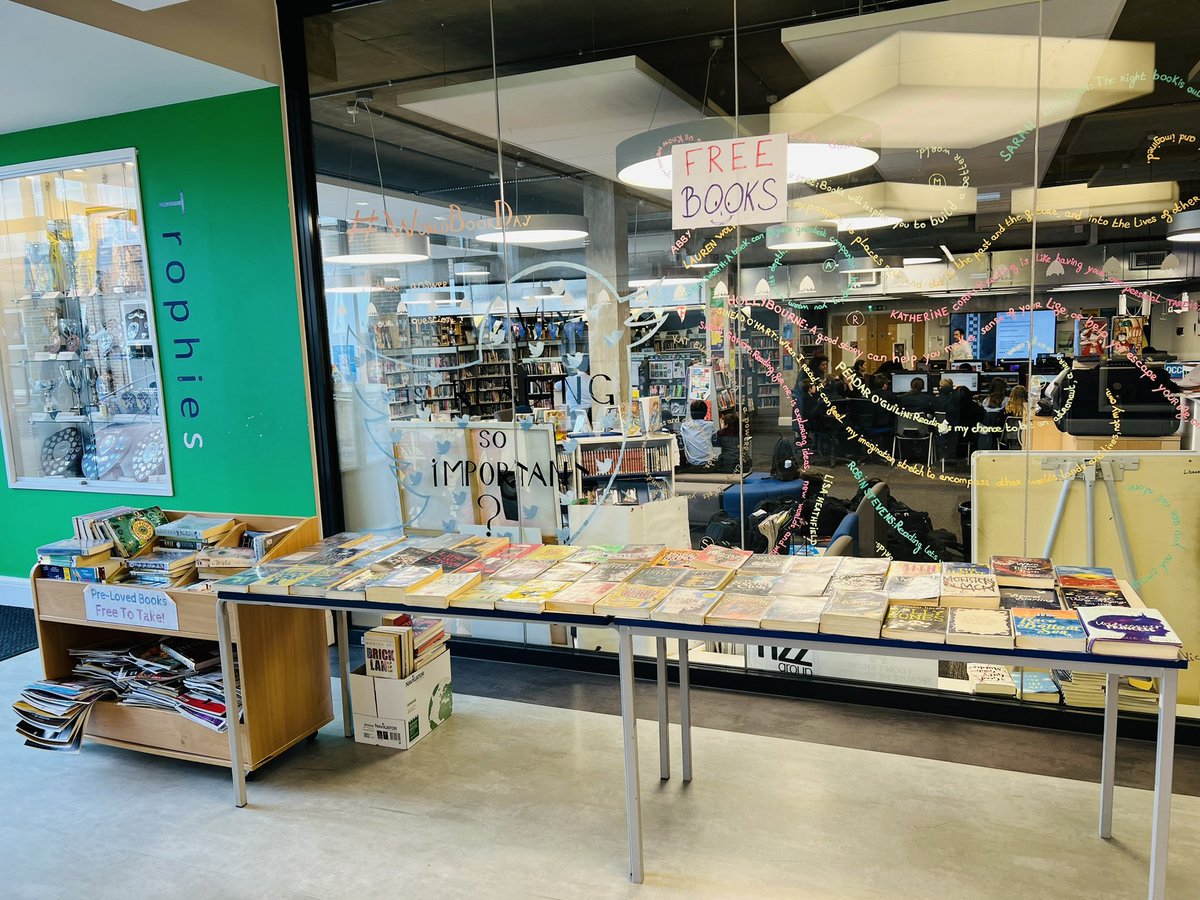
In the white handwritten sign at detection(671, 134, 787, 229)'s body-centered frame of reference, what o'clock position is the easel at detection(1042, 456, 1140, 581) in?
The easel is roughly at 9 o'clock from the white handwritten sign.

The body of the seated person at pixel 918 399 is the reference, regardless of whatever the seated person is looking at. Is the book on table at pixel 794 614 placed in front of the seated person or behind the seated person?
behind

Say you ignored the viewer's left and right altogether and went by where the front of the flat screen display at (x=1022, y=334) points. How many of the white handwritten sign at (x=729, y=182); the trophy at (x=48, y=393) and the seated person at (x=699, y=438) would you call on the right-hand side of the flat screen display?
3

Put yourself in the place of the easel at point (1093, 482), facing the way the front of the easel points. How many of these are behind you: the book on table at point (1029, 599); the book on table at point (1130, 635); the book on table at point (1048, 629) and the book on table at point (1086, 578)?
4

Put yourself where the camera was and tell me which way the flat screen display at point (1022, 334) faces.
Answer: facing the viewer

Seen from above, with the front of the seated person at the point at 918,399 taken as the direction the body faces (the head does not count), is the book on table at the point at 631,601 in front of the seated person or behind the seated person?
behind

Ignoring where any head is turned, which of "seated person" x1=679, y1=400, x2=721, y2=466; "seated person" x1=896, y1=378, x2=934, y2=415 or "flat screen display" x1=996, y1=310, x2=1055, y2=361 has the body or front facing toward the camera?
the flat screen display

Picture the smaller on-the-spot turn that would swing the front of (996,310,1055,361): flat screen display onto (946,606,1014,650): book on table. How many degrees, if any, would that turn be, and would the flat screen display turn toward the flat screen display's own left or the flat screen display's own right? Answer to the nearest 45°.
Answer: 0° — it already faces it

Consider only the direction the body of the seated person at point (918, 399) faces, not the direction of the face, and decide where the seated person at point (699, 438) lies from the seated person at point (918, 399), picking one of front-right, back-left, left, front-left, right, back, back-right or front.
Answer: left

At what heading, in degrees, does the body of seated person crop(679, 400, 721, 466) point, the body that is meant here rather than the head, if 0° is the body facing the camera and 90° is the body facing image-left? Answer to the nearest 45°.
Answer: approximately 180°

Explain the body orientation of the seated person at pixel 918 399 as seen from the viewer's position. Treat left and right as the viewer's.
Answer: facing away from the viewer
